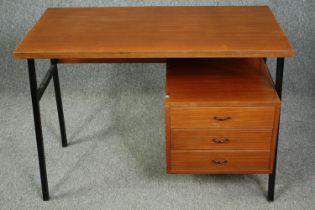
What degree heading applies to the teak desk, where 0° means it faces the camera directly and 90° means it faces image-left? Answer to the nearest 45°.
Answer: approximately 0°
